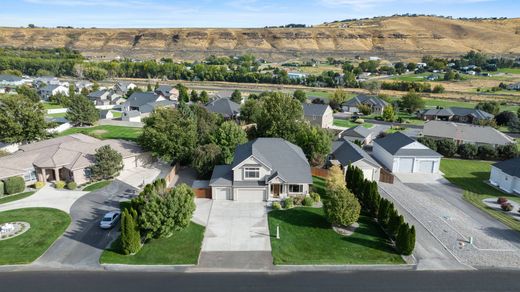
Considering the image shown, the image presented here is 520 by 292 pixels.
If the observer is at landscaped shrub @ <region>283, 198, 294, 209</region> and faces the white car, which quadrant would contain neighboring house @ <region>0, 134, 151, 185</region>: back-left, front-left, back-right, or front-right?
front-right

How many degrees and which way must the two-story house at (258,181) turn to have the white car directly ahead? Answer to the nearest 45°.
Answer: approximately 45° to its right

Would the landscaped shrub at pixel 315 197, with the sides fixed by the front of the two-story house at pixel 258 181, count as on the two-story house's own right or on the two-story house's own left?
on the two-story house's own left

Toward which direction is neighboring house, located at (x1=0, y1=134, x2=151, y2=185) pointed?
toward the camera

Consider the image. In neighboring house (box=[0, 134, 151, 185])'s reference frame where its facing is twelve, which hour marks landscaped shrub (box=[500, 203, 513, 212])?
The landscaped shrub is roughly at 10 o'clock from the neighboring house.

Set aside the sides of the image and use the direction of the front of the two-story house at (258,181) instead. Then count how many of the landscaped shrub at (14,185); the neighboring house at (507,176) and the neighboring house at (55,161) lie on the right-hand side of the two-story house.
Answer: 2

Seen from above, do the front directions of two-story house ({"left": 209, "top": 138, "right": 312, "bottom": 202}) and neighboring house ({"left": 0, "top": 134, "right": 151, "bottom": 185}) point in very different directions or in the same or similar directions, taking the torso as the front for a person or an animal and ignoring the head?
same or similar directions

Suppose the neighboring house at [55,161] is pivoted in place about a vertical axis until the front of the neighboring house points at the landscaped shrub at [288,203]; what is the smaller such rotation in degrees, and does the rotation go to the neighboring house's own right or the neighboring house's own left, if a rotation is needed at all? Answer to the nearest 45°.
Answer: approximately 45° to the neighboring house's own left

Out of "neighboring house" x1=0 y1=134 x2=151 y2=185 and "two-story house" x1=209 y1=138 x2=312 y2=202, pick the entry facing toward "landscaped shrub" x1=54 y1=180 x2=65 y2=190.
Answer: the neighboring house

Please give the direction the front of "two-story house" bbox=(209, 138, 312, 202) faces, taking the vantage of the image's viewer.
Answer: facing the viewer

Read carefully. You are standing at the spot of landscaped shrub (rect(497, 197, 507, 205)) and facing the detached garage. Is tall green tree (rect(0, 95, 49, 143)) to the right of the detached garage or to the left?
left

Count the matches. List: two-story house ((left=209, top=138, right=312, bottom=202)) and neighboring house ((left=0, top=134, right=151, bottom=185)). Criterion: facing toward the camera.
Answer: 2

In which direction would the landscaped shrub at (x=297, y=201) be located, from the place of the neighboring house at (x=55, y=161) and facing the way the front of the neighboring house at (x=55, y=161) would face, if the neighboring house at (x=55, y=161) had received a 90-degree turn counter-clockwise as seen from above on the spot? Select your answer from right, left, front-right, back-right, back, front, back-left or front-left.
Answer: front-right

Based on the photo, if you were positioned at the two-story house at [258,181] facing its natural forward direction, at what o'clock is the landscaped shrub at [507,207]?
The landscaped shrub is roughly at 9 o'clock from the two-story house.

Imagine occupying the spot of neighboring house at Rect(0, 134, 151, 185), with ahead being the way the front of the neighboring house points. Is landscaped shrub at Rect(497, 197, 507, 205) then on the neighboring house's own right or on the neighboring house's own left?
on the neighboring house's own left

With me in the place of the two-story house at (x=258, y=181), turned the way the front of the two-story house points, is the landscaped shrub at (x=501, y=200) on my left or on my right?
on my left

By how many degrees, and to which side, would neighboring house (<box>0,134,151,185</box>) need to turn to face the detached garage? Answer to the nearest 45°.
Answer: approximately 90° to its left
